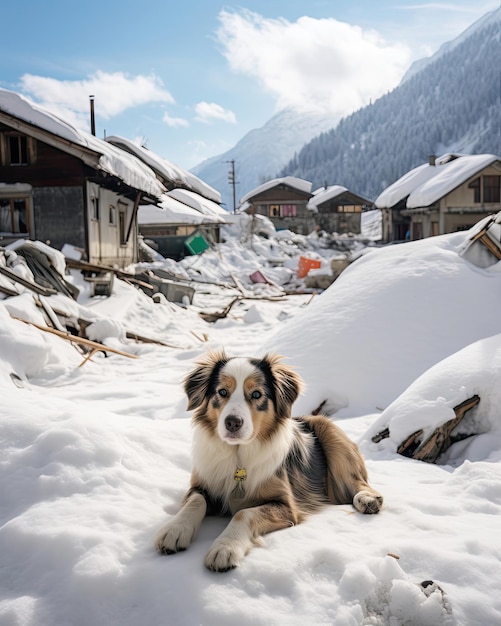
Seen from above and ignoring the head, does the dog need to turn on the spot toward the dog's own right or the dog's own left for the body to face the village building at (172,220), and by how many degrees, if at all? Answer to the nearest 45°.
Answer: approximately 135° to the dog's own right

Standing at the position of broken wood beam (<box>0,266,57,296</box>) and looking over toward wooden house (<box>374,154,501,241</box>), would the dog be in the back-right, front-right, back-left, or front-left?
back-right

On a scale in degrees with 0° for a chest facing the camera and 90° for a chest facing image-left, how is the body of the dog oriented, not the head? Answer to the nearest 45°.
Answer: approximately 45°

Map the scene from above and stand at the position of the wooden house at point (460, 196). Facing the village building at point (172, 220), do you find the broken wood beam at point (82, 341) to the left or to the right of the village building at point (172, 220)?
left

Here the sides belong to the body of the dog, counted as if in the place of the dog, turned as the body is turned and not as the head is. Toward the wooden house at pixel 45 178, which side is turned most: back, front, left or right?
right

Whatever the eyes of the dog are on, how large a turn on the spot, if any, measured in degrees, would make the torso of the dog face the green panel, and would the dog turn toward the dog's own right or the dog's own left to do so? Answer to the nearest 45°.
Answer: approximately 135° to the dog's own right

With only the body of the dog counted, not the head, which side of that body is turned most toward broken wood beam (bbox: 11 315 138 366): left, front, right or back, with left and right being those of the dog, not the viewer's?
right

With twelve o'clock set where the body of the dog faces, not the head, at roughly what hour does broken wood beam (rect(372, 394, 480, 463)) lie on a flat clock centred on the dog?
The broken wood beam is roughly at 6 o'clock from the dog.
